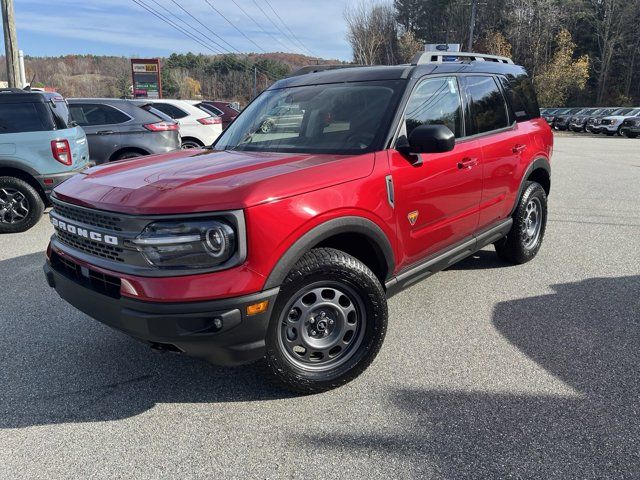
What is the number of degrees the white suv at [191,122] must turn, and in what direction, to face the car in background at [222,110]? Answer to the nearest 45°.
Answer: approximately 45° to its right

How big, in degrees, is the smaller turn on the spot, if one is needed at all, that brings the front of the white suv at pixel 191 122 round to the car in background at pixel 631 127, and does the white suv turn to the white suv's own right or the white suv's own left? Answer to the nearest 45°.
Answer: approximately 90° to the white suv's own right

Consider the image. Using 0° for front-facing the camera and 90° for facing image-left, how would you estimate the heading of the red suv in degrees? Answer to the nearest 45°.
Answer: approximately 45°

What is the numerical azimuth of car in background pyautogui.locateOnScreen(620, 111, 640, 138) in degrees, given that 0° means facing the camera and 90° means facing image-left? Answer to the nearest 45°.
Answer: approximately 45°

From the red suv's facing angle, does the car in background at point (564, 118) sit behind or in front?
behind

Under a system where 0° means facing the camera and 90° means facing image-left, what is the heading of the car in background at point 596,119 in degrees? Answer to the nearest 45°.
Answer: approximately 45°

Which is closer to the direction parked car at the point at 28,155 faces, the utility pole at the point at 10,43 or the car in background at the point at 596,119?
the utility pole

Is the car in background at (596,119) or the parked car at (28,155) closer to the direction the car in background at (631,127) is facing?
the parked car

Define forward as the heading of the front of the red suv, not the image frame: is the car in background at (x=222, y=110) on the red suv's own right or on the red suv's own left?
on the red suv's own right

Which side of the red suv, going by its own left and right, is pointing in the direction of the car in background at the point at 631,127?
back

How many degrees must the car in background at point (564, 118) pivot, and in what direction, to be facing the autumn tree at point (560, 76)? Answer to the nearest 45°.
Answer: approximately 135° to its right
